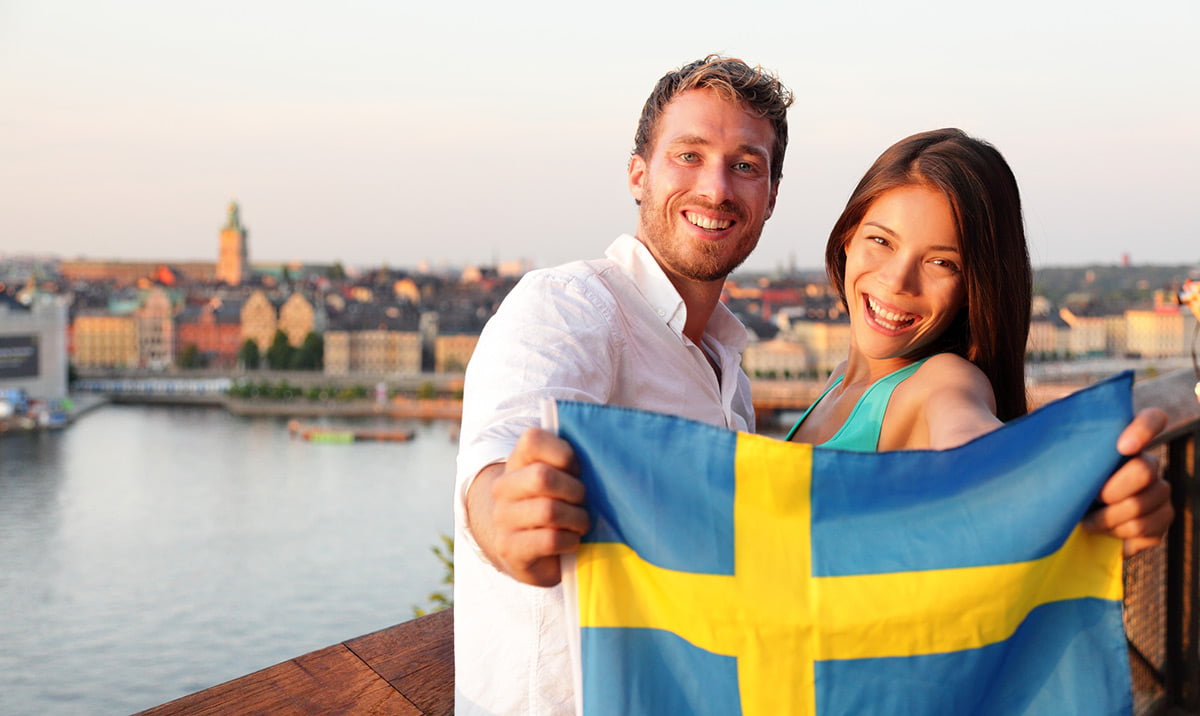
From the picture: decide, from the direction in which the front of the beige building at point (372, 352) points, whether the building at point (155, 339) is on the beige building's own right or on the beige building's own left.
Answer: on the beige building's own right

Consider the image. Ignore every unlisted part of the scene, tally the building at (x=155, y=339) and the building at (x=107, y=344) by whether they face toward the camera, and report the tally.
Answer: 2

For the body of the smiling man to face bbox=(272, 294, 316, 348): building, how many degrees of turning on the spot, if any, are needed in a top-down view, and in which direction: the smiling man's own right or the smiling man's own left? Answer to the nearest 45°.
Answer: approximately 180°

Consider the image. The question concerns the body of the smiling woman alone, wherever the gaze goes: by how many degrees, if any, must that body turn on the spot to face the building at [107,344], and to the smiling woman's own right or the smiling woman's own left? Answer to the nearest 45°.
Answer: approximately 90° to the smiling woman's own right

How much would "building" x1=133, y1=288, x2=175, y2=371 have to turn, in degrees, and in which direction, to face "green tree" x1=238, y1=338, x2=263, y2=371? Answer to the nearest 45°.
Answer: approximately 45° to its left

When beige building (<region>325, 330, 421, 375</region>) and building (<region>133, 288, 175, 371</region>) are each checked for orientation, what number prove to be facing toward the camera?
2

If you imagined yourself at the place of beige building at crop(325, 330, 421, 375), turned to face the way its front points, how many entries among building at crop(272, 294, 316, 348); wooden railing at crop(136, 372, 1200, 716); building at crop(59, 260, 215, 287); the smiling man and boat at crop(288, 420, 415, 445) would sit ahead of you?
3

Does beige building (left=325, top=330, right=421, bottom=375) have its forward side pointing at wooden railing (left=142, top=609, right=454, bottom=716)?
yes

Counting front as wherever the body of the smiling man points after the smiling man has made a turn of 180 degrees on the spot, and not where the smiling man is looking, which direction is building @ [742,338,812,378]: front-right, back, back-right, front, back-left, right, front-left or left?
front-right

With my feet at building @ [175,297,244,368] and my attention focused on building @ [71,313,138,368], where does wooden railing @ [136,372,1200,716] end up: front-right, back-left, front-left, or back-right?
back-left

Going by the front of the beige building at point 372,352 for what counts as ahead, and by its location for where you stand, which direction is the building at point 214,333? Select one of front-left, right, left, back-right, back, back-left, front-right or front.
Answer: back-right

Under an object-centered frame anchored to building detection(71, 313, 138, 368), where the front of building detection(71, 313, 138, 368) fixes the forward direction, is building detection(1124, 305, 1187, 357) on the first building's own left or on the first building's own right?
on the first building's own left

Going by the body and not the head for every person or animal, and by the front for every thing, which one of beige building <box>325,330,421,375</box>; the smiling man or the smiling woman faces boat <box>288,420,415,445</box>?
the beige building
